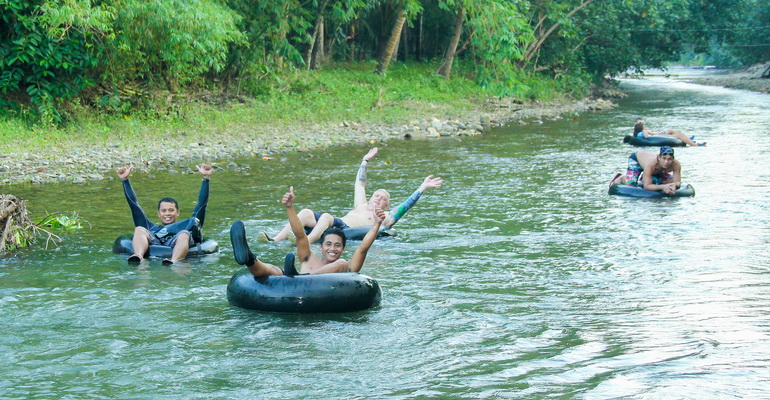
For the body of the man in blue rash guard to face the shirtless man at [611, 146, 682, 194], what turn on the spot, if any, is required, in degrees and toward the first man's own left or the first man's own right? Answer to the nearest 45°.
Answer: approximately 90° to the first man's own left

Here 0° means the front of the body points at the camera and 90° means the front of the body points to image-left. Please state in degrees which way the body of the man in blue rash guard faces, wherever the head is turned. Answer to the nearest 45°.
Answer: approximately 0°

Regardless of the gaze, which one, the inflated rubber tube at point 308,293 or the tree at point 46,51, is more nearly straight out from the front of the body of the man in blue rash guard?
the inflated rubber tube

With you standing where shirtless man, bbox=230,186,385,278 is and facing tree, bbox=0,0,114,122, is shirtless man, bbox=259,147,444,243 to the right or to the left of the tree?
right

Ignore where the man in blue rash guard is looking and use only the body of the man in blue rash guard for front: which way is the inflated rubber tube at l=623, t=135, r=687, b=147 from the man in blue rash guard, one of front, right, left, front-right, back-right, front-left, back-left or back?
back-left

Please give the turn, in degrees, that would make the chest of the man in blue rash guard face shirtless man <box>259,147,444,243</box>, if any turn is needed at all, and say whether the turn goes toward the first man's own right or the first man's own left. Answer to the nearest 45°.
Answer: approximately 90° to the first man's own left

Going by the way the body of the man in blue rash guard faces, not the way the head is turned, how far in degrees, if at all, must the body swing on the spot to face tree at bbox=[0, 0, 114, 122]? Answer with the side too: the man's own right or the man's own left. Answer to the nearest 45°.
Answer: approximately 180°

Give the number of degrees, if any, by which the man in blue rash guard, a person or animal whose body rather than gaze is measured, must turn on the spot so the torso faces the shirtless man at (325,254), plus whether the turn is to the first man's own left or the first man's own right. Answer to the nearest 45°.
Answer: approximately 45° to the first man's own left
